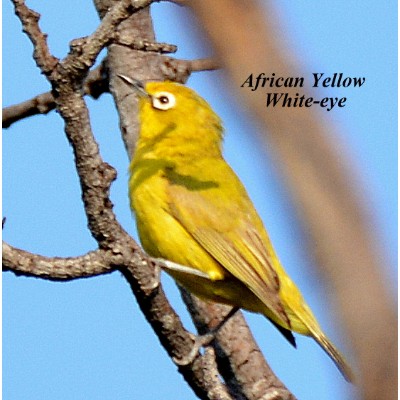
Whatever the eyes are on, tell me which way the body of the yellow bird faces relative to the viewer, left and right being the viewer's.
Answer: facing to the left of the viewer

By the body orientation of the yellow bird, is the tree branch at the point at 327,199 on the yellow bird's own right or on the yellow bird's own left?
on the yellow bird's own left

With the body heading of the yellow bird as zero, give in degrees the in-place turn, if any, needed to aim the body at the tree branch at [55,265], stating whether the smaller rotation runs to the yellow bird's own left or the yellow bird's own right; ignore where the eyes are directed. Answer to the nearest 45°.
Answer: approximately 45° to the yellow bird's own left
